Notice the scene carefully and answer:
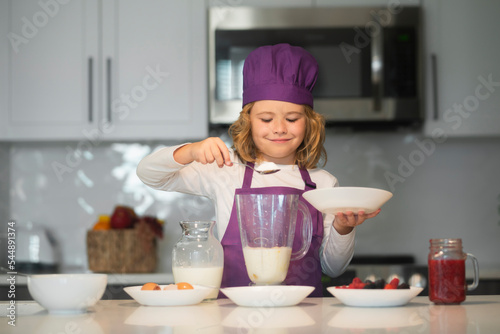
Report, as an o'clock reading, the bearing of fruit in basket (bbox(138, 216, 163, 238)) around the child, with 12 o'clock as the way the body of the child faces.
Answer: The fruit in basket is roughly at 5 o'clock from the child.

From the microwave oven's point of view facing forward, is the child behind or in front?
in front

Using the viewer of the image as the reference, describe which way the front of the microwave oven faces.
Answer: facing the viewer

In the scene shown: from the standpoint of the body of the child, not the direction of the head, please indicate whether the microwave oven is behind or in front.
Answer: behind

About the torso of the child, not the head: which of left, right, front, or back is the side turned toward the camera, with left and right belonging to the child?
front

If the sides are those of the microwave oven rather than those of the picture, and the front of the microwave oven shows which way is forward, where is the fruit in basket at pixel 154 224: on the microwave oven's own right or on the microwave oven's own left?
on the microwave oven's own right

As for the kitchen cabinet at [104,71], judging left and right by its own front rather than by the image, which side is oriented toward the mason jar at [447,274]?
front

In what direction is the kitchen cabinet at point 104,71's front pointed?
toward the camera

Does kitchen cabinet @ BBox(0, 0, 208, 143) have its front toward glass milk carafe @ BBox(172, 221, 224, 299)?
yes

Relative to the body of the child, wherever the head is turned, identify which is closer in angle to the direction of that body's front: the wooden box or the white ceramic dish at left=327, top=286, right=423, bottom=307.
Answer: the white ceramic dish

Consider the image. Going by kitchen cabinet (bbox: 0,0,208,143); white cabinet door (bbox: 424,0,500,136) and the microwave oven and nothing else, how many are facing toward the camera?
3

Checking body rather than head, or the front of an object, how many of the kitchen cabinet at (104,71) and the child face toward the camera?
2
